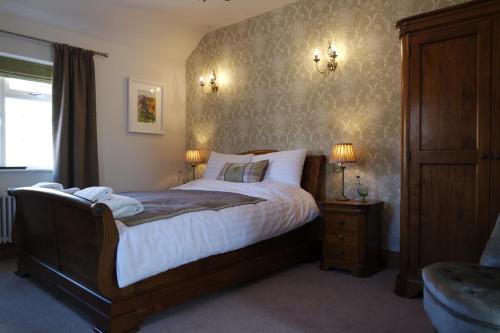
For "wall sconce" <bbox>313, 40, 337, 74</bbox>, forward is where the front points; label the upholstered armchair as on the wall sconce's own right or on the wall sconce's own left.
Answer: on the wall sconce's own left

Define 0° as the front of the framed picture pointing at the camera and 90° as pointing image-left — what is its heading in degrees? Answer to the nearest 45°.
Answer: approximately 315°

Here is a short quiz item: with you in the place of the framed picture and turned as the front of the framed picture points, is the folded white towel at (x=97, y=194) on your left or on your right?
on your right

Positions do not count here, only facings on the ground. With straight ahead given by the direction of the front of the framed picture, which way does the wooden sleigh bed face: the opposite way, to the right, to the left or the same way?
to the right

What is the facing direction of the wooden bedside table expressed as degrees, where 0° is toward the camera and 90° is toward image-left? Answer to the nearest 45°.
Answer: approximately 45°

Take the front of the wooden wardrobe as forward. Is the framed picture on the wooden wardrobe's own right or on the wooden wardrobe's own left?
on the wooden wardrobe's own right

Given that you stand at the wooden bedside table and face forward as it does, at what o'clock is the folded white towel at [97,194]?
The folded white towel is roughly at 12 o'clock from the wooden bedside table.
